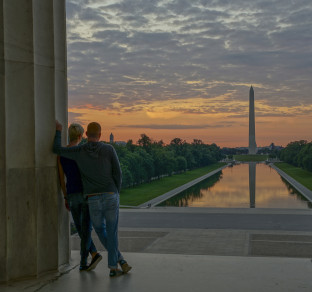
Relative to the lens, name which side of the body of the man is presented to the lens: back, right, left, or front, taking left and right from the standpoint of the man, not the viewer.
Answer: back

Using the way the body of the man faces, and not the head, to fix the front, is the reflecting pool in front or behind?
in front

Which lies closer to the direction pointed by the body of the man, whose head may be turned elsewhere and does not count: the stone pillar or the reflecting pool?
the reflecting pool

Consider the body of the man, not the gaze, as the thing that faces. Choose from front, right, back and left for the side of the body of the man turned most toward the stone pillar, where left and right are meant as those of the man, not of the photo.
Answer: left
